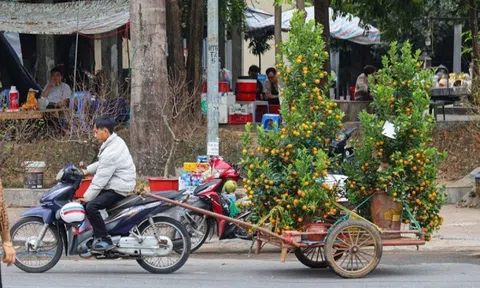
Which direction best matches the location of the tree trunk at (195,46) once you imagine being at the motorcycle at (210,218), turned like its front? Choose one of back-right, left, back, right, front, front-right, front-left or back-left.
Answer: back-right

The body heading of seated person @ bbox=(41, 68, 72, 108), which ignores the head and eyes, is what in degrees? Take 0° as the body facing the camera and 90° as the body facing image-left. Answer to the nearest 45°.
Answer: approximately 0°

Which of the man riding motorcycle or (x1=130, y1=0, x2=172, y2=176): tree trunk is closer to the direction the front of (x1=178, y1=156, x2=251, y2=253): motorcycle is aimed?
the man riding motorcycle

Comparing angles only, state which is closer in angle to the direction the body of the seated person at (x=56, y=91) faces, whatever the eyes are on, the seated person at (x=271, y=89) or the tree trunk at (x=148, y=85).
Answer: the tree trunk

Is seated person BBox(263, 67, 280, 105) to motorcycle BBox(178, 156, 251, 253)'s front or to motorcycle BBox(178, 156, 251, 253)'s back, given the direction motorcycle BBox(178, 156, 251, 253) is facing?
to the back

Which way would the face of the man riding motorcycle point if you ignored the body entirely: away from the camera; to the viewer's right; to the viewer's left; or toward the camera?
to the viewer's left

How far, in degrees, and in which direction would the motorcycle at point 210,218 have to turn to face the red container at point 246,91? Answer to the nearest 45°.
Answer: approximately 135° to its right

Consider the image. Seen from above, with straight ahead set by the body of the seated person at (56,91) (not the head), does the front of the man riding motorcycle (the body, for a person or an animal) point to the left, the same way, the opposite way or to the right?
to the right

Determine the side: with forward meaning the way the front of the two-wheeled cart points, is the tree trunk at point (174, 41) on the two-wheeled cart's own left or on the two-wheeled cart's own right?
on the two-wheeled cart's own right

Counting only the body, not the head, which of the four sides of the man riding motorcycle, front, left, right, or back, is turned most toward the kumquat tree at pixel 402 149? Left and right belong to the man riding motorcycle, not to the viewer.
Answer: back
